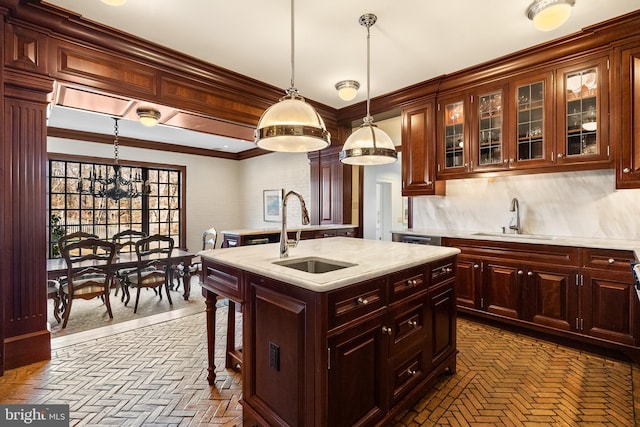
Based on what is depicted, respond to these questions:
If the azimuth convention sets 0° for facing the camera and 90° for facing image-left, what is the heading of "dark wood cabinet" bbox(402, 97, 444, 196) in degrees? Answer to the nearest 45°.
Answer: approximately 45°

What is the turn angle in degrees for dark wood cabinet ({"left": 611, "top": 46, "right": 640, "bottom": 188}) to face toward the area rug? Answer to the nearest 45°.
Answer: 0° — it already faces it

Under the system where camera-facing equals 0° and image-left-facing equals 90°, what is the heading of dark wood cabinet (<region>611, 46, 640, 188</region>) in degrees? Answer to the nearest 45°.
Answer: approximately 45°

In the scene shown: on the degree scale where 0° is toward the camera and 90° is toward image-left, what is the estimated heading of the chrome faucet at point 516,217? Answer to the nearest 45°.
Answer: approximately 45°

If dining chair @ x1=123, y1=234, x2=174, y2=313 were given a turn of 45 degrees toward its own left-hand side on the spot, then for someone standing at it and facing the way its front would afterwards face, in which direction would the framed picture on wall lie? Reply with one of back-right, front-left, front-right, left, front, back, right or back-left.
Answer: back-right

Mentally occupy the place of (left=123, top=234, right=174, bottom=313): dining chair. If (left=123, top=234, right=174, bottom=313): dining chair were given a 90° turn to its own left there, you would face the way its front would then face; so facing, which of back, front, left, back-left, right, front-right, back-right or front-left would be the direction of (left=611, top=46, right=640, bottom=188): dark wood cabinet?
left

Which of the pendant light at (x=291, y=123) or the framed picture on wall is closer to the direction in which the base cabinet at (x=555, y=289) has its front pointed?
the pendant light

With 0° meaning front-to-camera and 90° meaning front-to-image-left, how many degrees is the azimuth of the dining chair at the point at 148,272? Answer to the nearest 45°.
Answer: approximately 135°

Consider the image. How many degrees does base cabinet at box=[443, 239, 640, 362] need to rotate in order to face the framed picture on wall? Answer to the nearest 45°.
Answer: approximately 45° to its right
